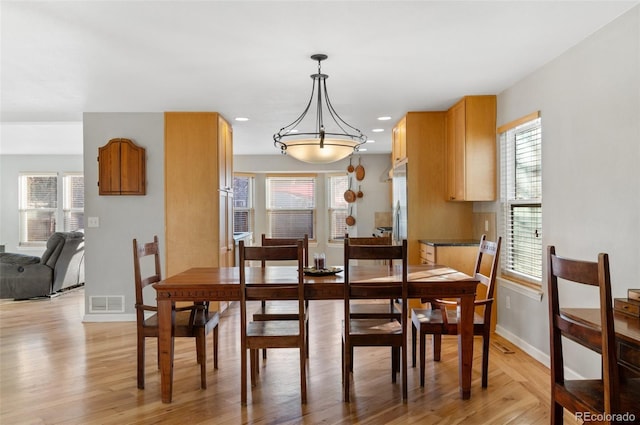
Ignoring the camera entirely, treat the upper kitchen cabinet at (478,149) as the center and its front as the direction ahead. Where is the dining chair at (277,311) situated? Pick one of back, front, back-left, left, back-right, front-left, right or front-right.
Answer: front-left

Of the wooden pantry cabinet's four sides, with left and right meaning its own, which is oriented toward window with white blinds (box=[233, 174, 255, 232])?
left

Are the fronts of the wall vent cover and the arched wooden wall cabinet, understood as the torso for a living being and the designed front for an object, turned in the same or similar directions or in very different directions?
same or similar directions

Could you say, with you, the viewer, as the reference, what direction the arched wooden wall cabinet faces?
facing the viewer

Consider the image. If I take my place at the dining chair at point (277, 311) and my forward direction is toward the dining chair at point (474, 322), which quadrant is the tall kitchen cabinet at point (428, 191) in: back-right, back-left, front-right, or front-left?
front-left

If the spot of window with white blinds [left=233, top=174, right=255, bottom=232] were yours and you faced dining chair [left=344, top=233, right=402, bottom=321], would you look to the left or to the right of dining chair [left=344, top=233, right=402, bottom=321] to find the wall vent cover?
right

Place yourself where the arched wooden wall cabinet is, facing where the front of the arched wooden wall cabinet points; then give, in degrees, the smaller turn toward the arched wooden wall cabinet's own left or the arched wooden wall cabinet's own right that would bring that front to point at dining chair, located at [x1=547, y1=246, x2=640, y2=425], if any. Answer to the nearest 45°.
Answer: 0° — it already faces it

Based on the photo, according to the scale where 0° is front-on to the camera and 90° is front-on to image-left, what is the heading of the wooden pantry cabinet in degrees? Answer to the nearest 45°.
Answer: approximately 270°

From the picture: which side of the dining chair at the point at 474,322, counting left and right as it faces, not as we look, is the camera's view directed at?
left

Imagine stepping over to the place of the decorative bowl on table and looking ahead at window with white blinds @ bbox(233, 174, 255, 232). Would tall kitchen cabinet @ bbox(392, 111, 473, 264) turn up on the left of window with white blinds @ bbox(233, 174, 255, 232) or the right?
right

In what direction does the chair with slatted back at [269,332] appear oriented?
away from the camera

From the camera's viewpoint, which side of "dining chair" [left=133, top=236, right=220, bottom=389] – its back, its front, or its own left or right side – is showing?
right
